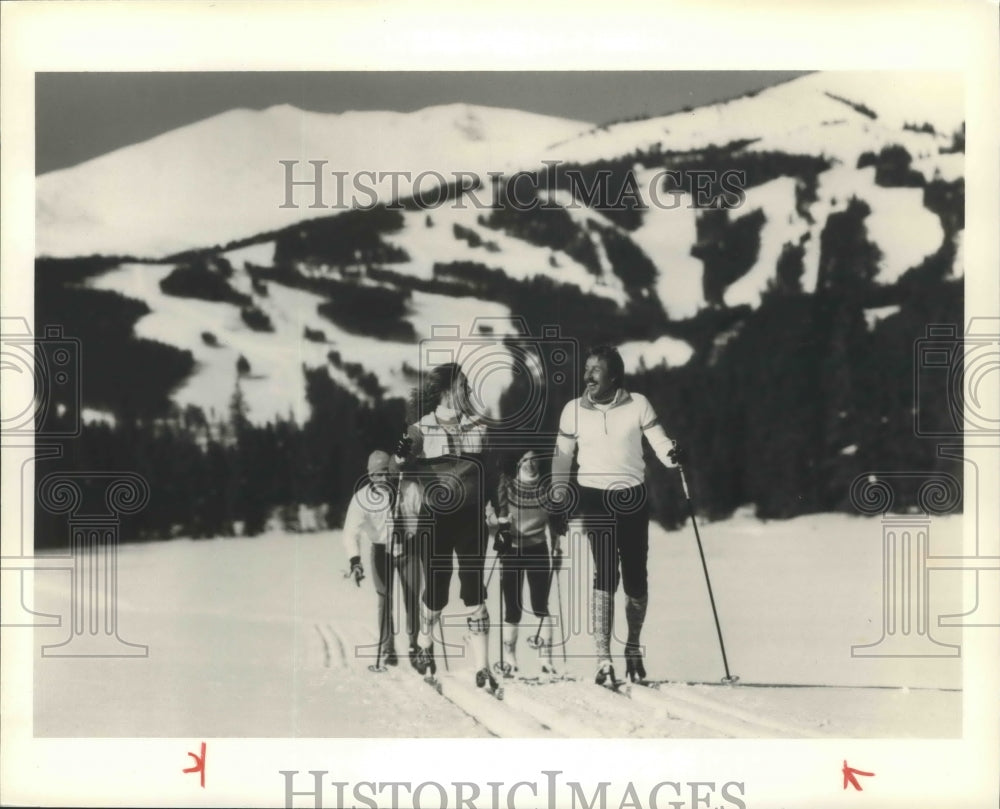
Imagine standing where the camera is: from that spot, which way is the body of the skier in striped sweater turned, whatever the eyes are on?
toward the camera

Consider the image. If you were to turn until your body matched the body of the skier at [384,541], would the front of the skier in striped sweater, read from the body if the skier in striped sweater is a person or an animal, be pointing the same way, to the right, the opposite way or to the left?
the same way

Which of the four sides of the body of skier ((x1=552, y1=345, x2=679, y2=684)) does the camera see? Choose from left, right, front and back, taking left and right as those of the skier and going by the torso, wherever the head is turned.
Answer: front

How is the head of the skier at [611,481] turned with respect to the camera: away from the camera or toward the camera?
toward the camera

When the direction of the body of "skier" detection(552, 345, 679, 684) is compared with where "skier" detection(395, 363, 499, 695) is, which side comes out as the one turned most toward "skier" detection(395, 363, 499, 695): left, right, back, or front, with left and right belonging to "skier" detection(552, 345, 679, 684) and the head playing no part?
right

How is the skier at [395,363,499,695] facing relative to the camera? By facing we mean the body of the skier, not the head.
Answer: toward the camera

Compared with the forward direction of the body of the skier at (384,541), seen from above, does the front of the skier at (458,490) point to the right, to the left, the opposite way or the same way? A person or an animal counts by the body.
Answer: the same way

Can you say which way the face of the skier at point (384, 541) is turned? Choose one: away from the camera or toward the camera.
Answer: toward the camera

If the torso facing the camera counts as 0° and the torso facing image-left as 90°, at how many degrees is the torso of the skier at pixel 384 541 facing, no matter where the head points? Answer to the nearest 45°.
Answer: approximately 0°

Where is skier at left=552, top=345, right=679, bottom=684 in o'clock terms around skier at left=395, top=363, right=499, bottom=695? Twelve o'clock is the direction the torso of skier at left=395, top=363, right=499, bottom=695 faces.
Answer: skier at left=552, top=345, right=679, bottom=684 is roughly at 9 o'clock from skier at left=395, top=363, right=499, bottom=695.

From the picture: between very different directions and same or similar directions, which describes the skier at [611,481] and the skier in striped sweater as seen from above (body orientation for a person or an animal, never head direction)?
same or similar directions

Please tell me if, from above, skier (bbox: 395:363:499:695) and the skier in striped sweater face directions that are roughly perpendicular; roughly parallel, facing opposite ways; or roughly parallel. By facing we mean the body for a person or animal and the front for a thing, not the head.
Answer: roughly parallel

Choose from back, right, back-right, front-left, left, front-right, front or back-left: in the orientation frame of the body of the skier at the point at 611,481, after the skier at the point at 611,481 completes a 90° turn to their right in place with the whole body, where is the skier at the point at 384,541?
front

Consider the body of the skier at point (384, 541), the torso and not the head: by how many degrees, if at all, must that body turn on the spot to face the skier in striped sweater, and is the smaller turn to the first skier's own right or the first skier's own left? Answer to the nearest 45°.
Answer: approximately 90° to the first skier's own left
